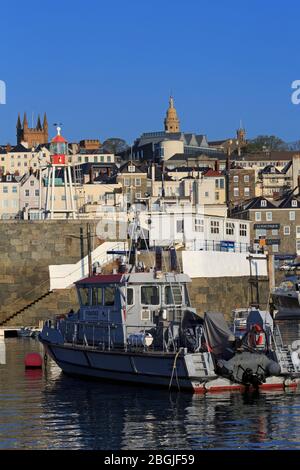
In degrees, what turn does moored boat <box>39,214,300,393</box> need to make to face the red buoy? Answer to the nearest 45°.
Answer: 0° — it already faces it

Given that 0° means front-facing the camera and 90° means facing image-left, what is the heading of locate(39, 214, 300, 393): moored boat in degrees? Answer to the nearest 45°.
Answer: approximately 135°
